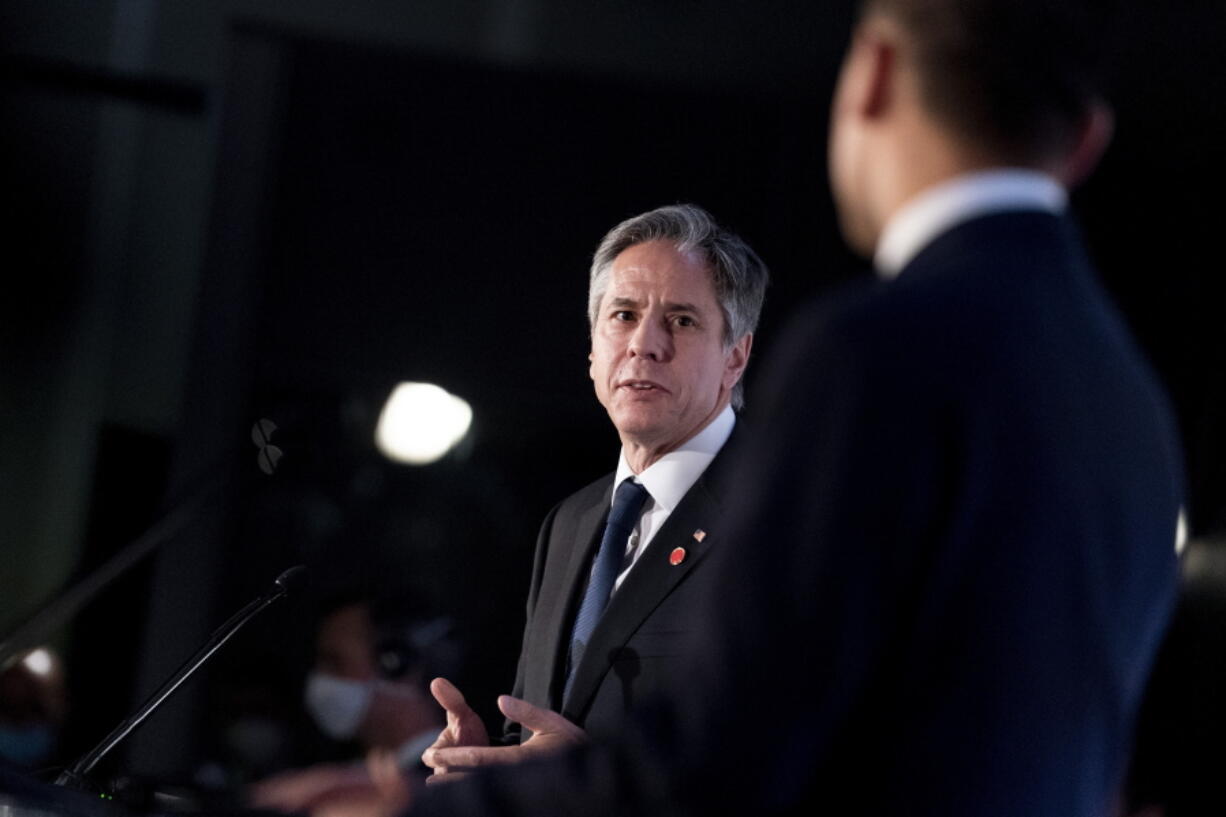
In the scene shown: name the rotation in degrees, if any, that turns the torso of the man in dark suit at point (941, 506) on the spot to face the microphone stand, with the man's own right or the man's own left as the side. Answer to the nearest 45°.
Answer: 0° — they already face it

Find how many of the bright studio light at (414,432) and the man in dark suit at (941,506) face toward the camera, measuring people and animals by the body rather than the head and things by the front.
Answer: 1

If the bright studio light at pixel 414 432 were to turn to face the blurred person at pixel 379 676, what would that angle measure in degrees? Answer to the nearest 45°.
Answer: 0° — it already faces them

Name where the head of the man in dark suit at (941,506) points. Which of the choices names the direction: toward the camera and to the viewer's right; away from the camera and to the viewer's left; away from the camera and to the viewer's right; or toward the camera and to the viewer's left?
away from the camera and to the viewer's left

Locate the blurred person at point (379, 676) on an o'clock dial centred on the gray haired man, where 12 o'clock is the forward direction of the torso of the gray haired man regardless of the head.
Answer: The blurred person is roughly at 4 o'clock from the gray haired man.

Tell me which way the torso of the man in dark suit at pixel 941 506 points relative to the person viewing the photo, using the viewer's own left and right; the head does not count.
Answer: facing away from the viewer and to the left of the viewer
